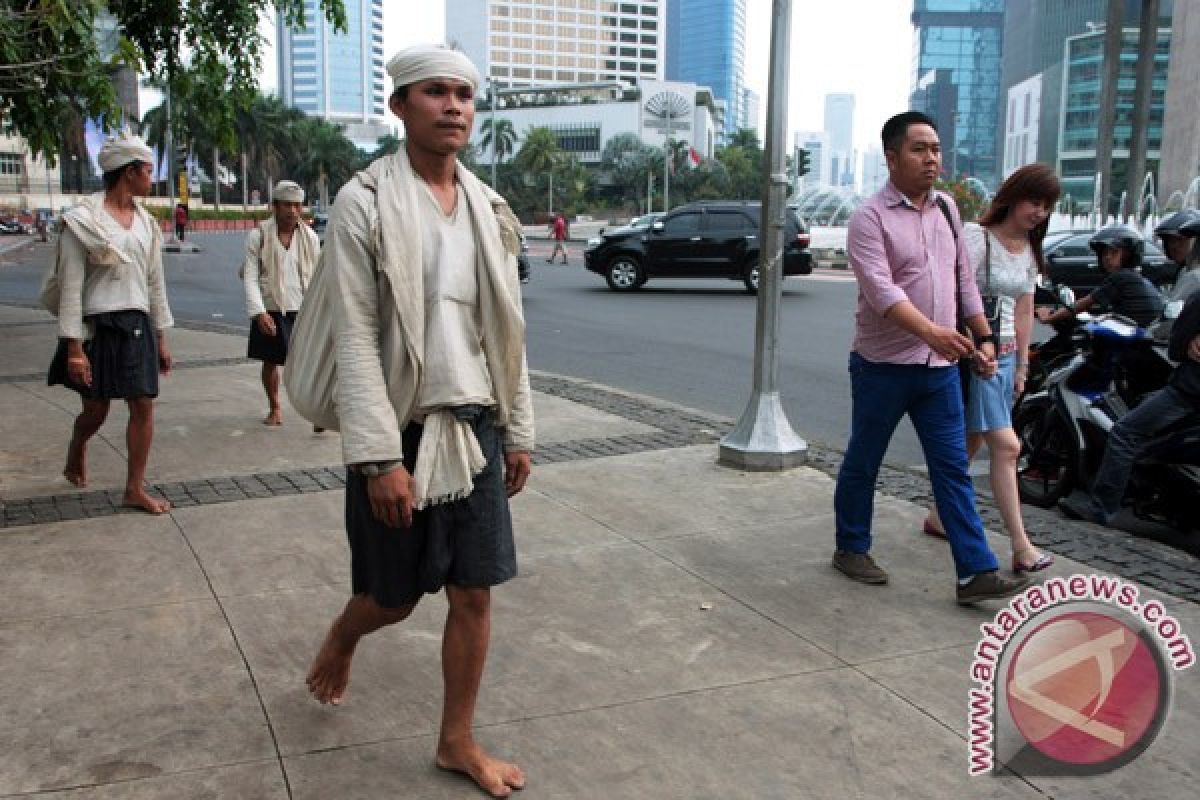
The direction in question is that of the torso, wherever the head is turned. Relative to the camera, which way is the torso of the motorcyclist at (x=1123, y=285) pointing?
to the viewer's left

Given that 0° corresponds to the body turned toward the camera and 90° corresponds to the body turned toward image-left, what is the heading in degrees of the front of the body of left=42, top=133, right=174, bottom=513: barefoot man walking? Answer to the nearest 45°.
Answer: approximately 315°

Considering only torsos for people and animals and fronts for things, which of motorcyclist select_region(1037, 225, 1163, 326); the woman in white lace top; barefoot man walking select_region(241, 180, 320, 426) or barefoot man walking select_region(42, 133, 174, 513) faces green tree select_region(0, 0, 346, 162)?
the motorcyclist

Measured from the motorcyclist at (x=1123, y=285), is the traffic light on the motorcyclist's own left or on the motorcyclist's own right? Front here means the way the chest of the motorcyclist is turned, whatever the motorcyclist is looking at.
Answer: on the motorcyclist's own right

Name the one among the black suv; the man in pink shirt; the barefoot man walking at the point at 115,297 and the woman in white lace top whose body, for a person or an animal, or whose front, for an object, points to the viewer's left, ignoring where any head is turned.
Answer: the black suv

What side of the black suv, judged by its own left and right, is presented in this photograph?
left

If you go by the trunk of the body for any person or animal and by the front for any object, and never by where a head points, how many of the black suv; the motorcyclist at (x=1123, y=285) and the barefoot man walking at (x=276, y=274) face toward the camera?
1

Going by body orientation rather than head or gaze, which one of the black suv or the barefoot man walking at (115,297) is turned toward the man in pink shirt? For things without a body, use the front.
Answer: the barefoot man walking

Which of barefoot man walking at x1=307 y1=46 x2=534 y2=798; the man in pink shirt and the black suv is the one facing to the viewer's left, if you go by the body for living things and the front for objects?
the black suv

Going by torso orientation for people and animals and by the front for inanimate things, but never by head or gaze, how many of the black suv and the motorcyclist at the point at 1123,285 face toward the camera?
0

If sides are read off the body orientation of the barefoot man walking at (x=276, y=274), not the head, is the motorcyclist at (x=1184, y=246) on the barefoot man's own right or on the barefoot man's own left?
on the barefoot man's own left

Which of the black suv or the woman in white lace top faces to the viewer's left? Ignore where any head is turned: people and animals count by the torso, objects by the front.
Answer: the black suv
